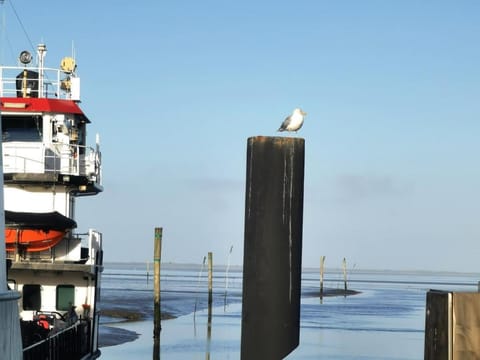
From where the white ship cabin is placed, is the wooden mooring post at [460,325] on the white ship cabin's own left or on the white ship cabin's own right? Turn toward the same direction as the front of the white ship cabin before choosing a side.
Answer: on the white ship cabin's own right

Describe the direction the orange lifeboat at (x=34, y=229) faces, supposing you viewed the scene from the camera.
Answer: facing to the right of the viewer

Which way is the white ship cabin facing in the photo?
to the viewer's right
